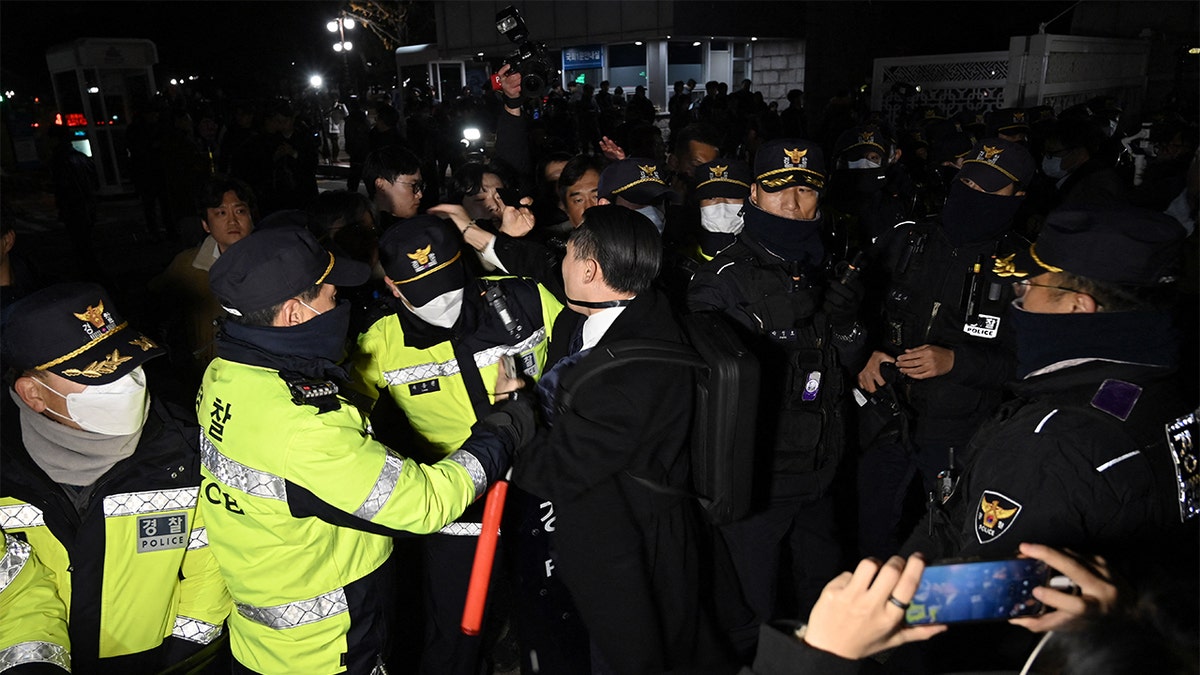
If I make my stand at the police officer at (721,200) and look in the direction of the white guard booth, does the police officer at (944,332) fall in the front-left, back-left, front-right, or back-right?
back-right

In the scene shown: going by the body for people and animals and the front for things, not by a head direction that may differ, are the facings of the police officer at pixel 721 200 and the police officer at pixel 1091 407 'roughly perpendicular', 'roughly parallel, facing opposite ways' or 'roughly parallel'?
roughly perpendicular

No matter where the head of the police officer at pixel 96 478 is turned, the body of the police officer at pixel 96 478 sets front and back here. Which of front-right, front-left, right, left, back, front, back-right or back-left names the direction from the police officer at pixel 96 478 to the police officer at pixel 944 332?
front-left

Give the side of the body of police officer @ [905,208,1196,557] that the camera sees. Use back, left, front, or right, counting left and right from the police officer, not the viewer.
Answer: left

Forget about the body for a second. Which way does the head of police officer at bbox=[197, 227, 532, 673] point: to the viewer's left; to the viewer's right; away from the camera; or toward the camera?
to the viewer's right

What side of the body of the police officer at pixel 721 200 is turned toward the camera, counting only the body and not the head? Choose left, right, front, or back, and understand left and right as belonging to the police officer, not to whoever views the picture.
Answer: front

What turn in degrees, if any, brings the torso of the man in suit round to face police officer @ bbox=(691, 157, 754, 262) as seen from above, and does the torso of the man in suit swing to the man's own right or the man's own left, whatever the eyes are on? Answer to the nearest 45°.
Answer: approximately 45° to the man's own right

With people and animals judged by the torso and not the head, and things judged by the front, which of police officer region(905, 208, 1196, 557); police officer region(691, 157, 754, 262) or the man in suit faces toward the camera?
police officer region(691, 157, 754, 262)

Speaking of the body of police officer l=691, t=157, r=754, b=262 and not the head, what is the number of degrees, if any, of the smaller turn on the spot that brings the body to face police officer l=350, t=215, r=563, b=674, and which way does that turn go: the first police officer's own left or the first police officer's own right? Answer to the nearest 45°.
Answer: approximately 45° to the first police officer's own right

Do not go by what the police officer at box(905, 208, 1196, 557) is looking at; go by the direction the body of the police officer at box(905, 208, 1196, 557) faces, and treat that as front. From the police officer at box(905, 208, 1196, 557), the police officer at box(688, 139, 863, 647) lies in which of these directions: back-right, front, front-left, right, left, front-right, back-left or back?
front-right

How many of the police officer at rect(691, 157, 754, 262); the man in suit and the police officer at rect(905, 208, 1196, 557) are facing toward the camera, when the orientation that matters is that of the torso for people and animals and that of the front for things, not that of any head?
1

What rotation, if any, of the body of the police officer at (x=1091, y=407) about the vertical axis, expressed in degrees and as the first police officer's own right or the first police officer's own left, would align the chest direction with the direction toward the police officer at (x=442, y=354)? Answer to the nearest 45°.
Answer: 0° — they already face them

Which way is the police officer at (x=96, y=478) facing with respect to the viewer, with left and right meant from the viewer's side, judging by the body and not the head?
facing the viewer and to the right of the viewer

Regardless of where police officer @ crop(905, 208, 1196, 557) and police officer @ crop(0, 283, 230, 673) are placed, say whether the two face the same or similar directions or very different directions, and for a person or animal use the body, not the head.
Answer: very different directions

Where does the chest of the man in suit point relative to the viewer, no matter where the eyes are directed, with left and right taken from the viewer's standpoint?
facing away from the viewer and to the left of the viewer

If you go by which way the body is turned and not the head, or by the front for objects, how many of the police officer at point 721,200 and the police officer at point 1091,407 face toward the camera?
1

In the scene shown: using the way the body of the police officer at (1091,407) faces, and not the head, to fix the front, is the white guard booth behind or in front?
in front

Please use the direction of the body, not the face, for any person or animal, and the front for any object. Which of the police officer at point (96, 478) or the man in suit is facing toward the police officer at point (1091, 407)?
the police officer at point (96, 478)
